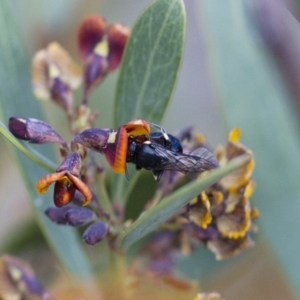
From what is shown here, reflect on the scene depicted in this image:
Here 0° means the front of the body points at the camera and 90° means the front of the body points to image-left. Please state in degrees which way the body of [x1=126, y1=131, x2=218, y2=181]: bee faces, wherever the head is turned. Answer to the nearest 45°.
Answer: approximately 90°
